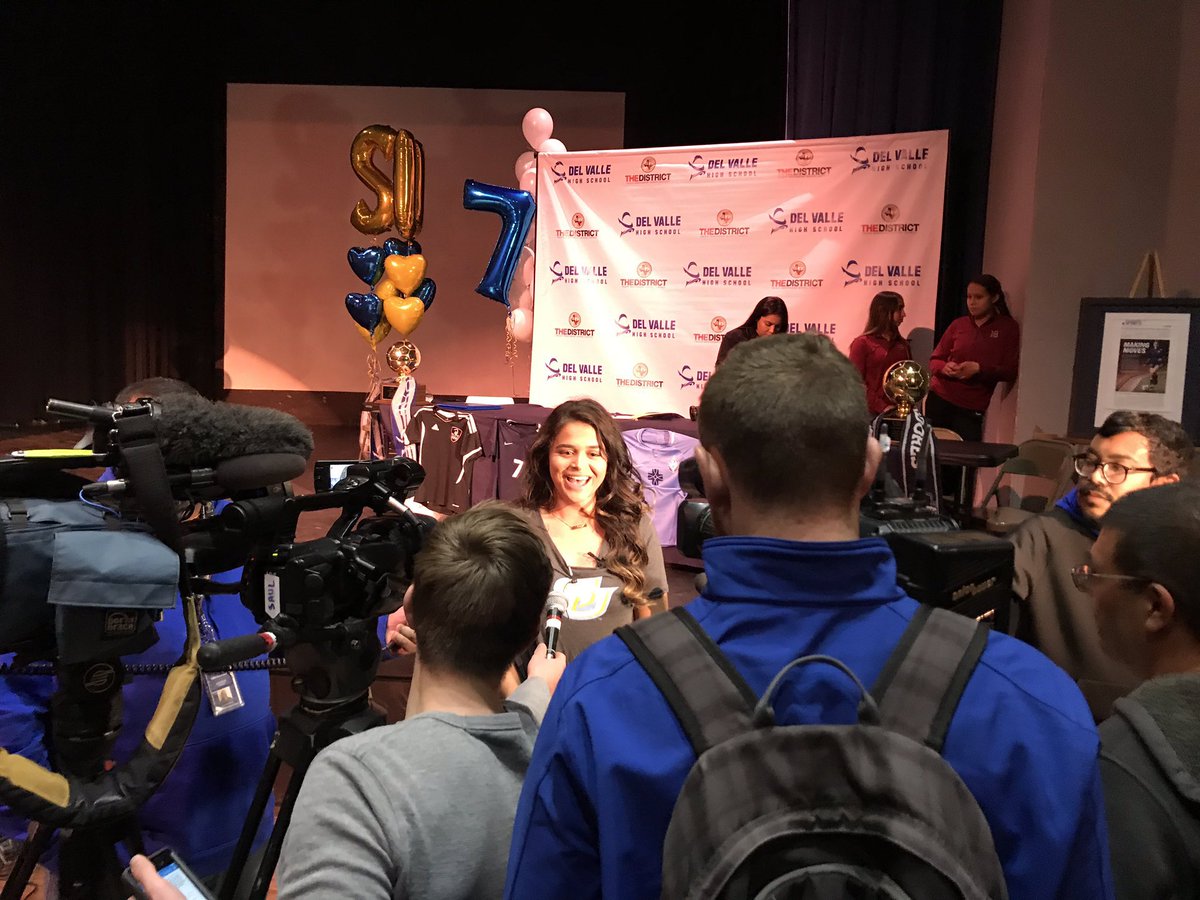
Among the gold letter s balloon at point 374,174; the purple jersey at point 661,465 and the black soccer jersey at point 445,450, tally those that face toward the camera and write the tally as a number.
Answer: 3

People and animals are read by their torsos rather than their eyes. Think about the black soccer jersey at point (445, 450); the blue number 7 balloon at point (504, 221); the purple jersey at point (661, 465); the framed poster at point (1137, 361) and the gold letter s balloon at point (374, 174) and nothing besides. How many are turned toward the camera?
5

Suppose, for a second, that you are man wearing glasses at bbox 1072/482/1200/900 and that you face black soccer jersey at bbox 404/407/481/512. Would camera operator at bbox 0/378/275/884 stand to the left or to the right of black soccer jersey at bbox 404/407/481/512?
left

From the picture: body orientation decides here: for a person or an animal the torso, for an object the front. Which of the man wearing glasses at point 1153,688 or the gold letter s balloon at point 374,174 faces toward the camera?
the gold letter s balloon

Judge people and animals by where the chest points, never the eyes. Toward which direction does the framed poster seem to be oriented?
toward the camera

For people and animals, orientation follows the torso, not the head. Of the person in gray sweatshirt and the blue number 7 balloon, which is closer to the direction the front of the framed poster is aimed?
the person in gray sweatshirt

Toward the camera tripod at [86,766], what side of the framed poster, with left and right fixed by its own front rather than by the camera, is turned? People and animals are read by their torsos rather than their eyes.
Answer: front

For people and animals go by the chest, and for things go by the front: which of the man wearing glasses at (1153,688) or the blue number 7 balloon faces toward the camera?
the blue number 7 balloon

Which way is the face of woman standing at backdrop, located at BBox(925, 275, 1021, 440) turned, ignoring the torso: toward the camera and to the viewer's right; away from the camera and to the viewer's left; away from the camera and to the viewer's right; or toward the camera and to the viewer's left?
toward the camera and to the viewer's left

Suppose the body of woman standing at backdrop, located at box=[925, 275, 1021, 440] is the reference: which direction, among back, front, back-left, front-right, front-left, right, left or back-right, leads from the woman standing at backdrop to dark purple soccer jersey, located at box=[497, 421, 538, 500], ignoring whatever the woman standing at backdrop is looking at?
front-right

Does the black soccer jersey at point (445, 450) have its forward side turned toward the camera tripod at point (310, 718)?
yes

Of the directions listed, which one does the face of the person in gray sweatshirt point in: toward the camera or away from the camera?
away from the camera

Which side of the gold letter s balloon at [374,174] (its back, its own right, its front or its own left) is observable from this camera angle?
front

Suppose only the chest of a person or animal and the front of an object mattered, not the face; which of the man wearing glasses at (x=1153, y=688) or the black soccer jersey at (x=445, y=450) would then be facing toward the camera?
the black soccer jersey

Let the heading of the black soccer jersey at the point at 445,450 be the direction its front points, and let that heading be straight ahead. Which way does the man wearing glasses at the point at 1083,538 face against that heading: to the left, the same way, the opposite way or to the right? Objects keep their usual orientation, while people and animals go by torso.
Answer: to the right

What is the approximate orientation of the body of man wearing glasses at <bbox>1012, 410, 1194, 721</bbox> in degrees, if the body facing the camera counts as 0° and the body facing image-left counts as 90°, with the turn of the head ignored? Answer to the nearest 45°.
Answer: approximately 45°

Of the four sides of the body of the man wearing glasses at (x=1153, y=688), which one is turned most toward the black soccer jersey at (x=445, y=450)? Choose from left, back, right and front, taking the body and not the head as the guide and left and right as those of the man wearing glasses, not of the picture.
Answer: front

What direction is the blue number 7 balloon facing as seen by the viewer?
toward the camera

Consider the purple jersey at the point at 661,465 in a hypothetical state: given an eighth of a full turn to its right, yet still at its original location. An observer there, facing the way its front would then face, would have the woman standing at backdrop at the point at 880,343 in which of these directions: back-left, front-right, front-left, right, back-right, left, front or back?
back-left

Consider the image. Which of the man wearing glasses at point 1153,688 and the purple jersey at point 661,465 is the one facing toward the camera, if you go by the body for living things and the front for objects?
the purple jersey

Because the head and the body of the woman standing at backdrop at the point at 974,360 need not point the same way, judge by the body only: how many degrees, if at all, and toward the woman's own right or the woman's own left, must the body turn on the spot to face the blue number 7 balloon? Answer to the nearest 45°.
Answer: approximately 45° to the woman's own right

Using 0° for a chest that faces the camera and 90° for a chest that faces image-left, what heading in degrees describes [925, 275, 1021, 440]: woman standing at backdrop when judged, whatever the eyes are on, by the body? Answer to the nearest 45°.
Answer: approximately 45°
